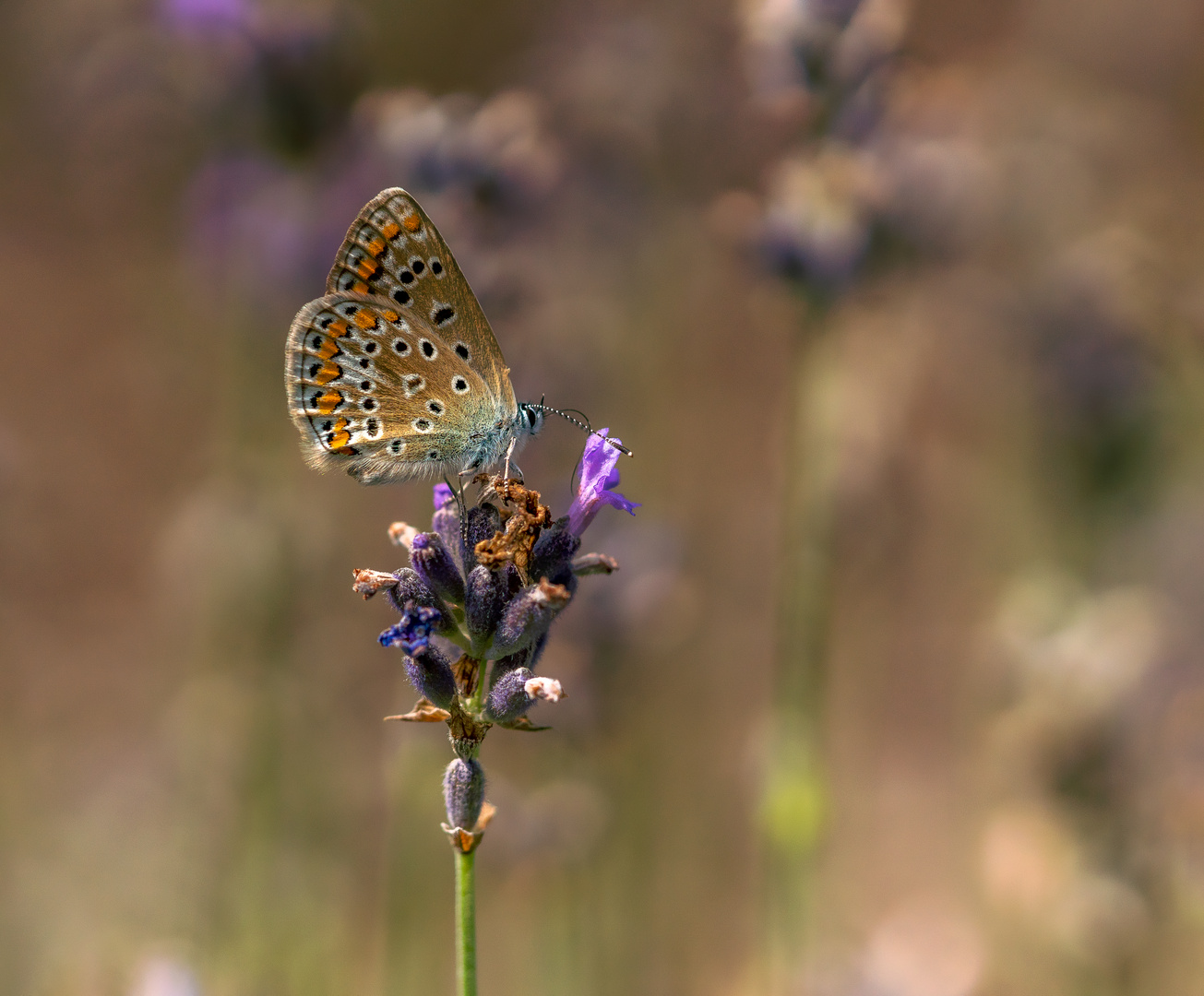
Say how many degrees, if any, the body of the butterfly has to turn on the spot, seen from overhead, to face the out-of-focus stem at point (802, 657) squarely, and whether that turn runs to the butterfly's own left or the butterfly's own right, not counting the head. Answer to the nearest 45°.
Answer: approximately 45° to the butterfly's own left

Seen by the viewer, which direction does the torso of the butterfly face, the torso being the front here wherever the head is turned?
to the viewer's right
